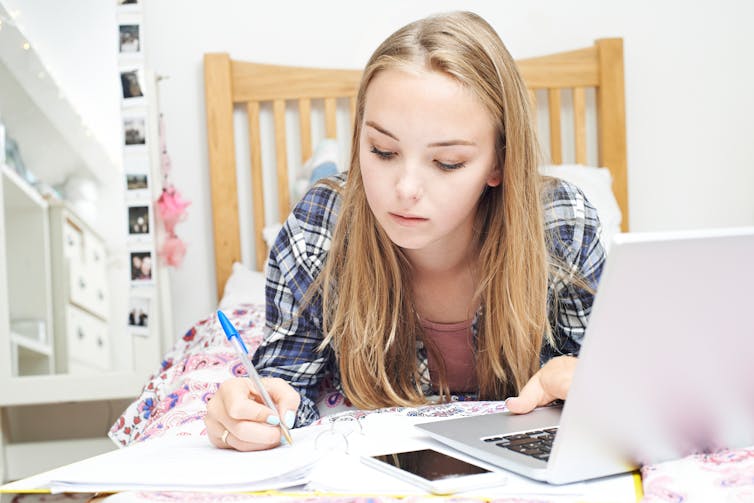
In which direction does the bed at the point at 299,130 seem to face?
toward the camera

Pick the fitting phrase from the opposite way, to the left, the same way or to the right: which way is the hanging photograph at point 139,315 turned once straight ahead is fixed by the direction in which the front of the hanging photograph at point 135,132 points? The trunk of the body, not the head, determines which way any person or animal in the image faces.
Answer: the same way

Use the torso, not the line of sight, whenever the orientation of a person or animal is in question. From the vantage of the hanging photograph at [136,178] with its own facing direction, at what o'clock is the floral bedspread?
The floral bedspread is roughly at 12 o'clock from the hanging photograph.

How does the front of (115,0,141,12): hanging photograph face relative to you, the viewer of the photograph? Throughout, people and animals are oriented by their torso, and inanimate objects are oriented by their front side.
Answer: facing the viewer

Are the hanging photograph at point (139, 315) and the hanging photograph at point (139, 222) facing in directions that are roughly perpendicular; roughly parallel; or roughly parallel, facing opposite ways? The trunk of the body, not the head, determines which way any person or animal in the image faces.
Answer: roughly parallel

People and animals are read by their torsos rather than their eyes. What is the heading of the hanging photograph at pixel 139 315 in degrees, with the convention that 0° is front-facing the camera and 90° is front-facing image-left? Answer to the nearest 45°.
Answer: approximately 0°

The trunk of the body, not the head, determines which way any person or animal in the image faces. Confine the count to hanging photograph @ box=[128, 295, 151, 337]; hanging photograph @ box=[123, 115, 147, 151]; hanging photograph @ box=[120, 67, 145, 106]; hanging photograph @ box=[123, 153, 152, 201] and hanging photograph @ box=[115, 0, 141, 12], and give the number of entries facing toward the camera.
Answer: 5

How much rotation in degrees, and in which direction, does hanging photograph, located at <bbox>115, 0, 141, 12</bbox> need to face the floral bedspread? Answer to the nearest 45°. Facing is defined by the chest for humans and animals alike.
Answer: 0° — it already faces it

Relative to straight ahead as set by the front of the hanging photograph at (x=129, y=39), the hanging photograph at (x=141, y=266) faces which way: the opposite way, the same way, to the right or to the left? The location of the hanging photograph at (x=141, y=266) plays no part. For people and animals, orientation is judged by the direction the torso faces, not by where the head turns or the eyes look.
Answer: the same way

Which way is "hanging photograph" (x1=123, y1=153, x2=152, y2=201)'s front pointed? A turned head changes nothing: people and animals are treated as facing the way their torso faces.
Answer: toward the camera

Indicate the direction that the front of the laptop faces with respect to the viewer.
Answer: facing away from the viewer and to the left of the viewer

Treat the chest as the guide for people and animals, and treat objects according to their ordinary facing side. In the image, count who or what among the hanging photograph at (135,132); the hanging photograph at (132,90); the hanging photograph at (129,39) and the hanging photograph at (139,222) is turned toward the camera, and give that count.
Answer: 4

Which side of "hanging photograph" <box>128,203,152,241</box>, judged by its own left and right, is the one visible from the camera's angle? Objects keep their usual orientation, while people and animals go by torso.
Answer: front

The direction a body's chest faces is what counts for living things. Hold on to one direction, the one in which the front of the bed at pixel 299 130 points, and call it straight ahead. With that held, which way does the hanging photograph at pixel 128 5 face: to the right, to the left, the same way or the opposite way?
the same way
